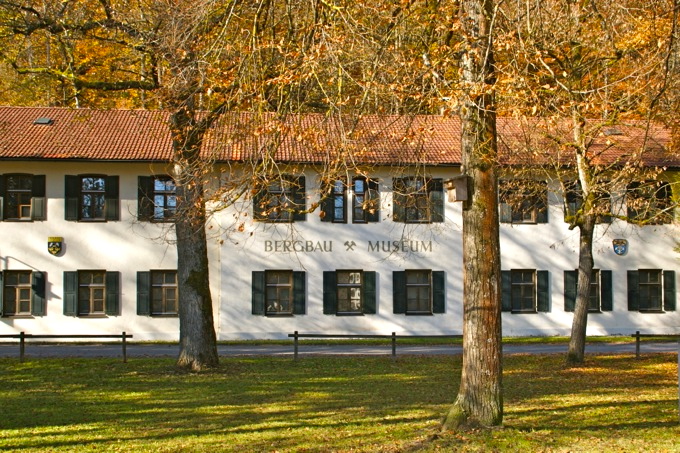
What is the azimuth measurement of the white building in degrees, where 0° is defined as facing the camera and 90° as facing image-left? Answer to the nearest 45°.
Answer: approximately 0°

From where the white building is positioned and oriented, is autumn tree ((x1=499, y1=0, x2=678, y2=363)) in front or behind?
in front

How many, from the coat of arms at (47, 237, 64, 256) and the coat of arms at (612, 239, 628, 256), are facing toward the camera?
2

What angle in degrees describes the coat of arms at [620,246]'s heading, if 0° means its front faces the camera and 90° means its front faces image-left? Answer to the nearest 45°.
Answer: approximately 0°

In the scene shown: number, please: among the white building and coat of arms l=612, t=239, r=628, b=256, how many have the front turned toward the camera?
2

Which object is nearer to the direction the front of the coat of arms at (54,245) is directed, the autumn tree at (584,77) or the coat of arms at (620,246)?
the autumn tree
